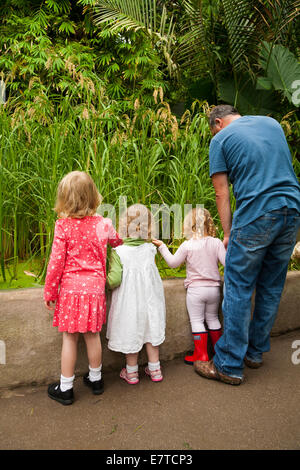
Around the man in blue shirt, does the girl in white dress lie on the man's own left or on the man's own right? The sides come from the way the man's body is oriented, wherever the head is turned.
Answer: on the man's own left

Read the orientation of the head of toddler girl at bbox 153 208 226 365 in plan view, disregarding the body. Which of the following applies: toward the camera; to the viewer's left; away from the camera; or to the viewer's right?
away from the camera

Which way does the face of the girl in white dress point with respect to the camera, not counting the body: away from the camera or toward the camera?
away from the camera

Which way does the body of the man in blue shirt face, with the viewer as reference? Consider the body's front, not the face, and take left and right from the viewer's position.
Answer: facing away from the viewer and to the left of the viewer

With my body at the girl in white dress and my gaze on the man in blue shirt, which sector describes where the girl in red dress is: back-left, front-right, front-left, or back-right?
back-right

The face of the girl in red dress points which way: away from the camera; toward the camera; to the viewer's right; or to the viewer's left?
away from the camera

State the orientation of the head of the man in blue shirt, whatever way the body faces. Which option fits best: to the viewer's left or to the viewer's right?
to the viewer's left

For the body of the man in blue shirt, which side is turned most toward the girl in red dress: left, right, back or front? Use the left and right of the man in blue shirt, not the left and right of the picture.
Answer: left
